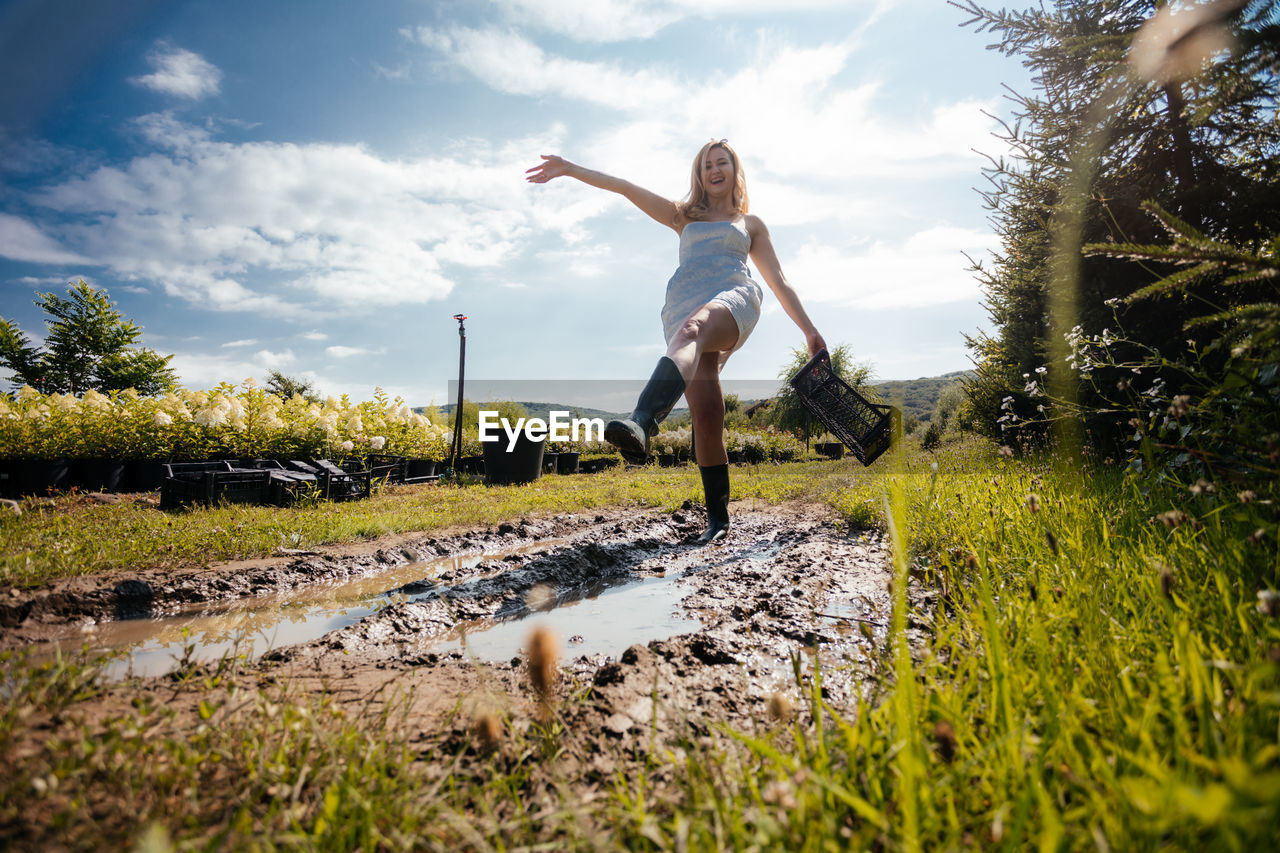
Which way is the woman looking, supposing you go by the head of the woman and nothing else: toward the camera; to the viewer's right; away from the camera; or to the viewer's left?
toward the camera

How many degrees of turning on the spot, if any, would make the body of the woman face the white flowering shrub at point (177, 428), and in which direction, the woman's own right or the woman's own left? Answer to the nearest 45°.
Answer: approximately 135° to the woman's own right

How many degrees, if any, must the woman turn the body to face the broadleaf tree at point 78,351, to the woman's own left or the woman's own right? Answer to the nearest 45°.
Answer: approximately 135° to the woman's own right

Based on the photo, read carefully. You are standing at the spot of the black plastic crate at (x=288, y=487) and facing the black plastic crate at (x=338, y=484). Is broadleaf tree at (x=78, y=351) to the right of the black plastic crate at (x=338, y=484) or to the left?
left

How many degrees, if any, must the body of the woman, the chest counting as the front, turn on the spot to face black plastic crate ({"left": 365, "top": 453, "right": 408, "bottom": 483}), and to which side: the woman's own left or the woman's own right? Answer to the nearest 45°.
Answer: approximately 135° to the woman's own right

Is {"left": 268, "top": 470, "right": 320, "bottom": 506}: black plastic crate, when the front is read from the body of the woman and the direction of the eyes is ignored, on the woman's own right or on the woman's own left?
on the woman's own right

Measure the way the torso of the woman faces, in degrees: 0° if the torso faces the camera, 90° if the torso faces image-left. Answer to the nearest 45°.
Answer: approximately 0°
